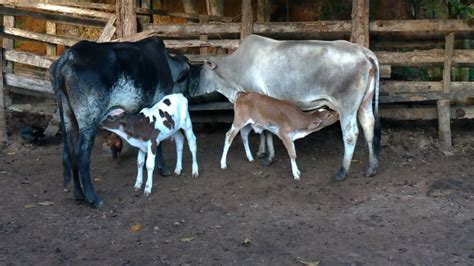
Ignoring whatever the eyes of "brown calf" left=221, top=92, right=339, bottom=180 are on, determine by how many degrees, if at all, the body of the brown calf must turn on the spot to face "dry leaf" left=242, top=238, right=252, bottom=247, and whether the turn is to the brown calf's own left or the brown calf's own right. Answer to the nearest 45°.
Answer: approximately 45° to the brown calf's own right

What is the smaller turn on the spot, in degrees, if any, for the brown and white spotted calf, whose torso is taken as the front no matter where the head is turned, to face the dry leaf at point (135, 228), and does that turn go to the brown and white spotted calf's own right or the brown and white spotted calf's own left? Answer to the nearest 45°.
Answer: approximately 45° to the brown and white spotted calf's own left

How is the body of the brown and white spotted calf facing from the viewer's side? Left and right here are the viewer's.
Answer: facing the viewer and to the left of the viewer

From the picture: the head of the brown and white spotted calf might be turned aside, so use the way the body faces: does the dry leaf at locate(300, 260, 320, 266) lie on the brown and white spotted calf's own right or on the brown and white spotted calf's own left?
on the brown and white spotted calf's own left

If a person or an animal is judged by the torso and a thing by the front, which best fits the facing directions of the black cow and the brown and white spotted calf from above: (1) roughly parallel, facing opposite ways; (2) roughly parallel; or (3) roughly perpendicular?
roughly parallel, facing opposite ways

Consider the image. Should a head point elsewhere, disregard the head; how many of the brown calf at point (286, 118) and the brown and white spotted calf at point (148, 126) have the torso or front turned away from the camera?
0

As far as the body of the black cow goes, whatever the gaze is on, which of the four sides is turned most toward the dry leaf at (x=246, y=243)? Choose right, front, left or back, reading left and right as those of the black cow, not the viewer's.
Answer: right

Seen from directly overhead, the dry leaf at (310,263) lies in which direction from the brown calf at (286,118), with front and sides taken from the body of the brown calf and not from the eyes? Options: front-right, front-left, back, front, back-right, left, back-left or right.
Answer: front-right

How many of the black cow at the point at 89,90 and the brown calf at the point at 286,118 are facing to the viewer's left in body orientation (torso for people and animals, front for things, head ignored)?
0

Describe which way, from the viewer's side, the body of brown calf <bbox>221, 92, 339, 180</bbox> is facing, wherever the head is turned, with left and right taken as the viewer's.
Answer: facing the viewer and to the right of the viewer

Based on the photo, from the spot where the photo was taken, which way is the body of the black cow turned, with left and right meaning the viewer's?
facing away from the viewer and to the right of the viewer
